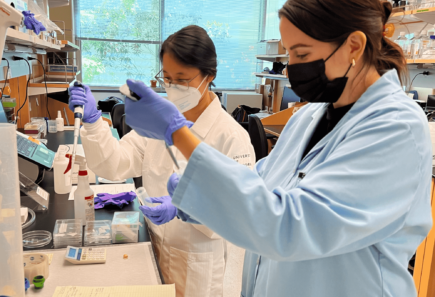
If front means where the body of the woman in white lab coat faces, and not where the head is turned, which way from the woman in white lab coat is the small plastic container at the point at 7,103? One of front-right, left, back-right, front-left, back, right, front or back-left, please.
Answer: right

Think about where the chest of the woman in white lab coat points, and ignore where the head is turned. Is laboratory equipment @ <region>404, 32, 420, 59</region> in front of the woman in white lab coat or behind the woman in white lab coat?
behind

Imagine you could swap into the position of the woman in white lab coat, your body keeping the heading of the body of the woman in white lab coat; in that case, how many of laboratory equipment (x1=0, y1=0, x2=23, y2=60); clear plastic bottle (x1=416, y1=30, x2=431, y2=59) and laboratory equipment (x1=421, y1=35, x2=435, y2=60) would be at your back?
2

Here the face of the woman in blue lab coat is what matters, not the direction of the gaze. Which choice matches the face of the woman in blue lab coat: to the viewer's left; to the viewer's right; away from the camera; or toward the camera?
to the viewer's left

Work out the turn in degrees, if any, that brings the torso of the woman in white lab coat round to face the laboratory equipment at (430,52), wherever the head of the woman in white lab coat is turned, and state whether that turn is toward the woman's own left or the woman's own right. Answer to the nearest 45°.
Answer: approximately 180°

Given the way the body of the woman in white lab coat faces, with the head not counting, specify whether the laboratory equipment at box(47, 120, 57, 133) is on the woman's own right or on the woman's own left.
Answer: on the woman's own right

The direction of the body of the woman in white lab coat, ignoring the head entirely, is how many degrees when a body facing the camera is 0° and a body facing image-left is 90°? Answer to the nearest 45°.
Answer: approximately 45°

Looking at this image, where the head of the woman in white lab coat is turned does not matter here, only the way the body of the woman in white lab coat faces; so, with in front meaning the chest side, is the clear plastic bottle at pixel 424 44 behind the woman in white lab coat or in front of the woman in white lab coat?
behind

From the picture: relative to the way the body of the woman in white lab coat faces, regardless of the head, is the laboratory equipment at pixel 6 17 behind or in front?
in front
